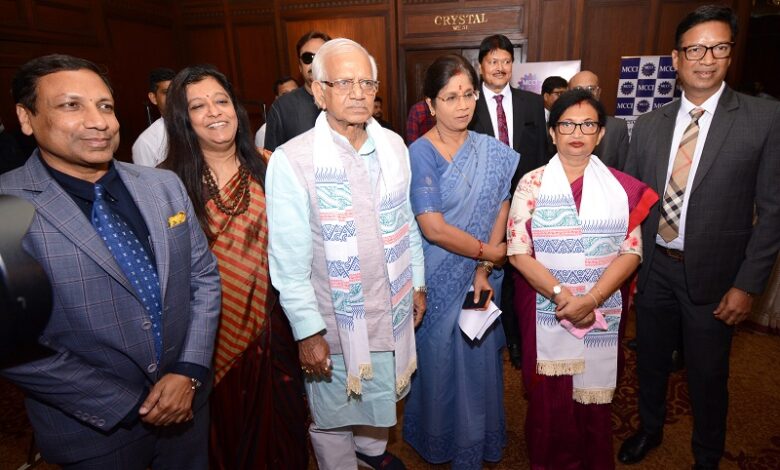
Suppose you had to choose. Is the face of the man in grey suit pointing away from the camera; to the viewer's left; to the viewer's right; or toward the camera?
toward the camera

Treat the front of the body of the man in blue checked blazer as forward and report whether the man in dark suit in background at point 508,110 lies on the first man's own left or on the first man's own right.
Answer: on the first man's own left

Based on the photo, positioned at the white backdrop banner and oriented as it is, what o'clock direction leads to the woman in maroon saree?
The woman in maroon saree is roughly at 12 o'clock from the white backdrop banner.

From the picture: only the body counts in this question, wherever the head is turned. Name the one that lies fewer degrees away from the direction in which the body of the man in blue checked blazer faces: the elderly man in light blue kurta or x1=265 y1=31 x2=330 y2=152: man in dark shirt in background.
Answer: the elderly man in light blue kurta

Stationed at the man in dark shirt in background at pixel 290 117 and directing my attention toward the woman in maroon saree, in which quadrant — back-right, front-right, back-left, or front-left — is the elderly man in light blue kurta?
front-right

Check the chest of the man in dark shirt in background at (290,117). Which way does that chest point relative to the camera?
toward the camera

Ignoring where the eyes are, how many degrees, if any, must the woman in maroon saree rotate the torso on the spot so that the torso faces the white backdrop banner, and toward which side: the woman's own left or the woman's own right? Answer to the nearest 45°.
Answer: approximately 180°

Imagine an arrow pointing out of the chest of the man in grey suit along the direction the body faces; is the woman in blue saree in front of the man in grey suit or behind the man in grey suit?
in front

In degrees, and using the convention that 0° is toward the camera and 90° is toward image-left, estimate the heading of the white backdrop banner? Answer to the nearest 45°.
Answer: approximately 0°

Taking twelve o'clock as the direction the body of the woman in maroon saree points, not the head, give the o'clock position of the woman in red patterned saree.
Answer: The woman in red patterned saree is roughly at 2 o'clock from the woman in maroon saree.

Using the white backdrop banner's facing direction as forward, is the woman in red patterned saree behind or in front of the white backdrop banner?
in front

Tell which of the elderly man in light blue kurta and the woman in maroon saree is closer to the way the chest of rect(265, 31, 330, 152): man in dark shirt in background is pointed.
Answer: the elderly man in light blue kurta

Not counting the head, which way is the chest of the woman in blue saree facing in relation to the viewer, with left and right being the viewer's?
facing the viewer and to the right of the viewer

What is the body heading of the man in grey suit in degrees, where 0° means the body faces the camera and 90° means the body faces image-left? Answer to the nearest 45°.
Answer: approximately 45°

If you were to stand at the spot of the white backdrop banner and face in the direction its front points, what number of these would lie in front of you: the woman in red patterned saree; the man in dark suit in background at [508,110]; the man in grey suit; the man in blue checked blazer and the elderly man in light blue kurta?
5
